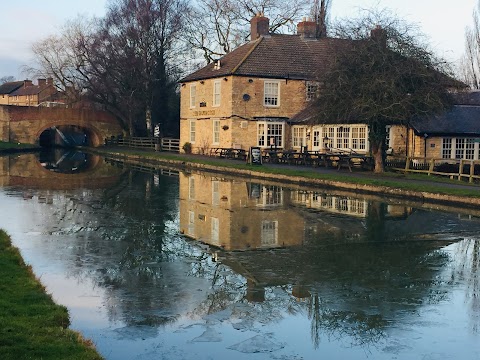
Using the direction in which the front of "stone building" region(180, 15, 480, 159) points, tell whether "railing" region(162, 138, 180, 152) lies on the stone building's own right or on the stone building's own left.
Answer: on the stone building's own right

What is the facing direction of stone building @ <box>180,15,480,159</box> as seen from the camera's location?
facing the viewer and to the left of the viewer

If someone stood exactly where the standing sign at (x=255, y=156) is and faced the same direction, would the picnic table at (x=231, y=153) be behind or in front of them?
behind

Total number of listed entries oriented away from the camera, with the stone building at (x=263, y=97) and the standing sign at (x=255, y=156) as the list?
0

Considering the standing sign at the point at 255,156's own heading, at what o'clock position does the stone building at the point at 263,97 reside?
The stone building is roughly at 6 o'clock from the standing sign.

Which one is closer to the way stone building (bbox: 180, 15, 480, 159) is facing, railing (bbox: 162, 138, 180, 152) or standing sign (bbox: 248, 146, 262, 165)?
the standing sign

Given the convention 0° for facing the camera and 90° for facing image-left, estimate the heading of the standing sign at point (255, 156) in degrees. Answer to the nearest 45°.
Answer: approximately 0°

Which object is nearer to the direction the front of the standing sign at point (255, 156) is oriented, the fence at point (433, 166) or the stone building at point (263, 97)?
the fence

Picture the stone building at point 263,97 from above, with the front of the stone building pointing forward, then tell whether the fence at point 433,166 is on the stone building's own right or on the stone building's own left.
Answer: on the stone building's own left

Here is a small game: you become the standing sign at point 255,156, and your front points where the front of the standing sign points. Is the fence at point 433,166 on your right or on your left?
on your left
